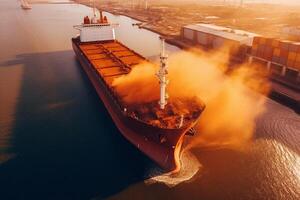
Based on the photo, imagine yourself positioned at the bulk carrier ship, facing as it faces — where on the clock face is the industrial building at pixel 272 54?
The industrial building is roughly at 9 o'clock from the bulk carrier ship.

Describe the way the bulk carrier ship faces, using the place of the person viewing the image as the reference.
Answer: facing the viewer and to the right of the viewer

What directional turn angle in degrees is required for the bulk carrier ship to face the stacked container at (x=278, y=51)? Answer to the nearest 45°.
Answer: approximately 90° to its left
